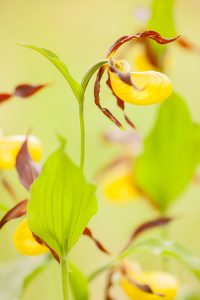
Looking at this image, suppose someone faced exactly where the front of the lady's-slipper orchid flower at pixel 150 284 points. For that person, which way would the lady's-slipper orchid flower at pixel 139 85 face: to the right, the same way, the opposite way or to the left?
the same way

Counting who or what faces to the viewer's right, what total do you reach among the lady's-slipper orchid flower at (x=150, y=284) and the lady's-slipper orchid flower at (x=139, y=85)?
2

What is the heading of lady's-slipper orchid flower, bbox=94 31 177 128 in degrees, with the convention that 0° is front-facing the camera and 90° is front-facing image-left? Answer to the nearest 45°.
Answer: approximately 270°

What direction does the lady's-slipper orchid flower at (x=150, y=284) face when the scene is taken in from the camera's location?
facing to the right of the viewer
